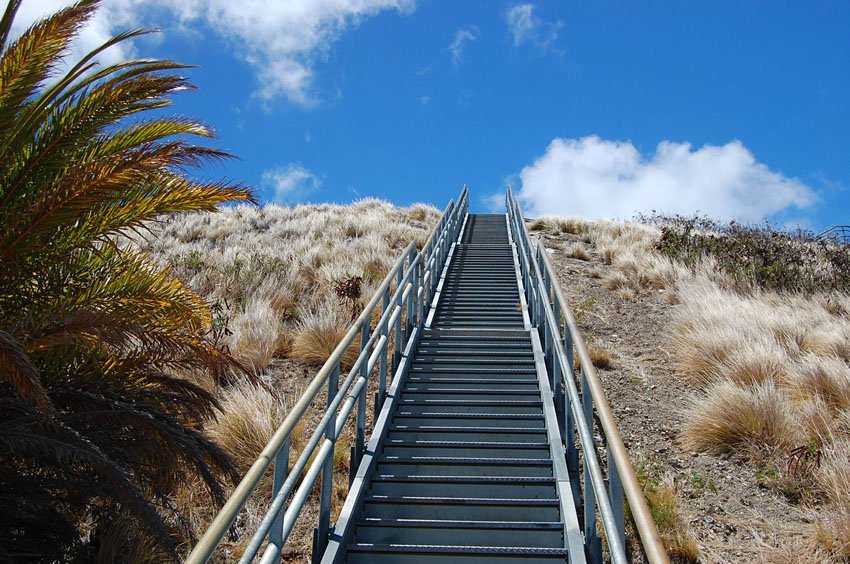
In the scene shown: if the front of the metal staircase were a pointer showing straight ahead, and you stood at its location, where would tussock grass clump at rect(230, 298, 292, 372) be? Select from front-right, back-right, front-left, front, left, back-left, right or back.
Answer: back-right

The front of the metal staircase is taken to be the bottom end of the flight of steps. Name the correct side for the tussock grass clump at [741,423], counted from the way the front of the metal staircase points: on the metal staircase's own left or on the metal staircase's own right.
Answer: on the metal staircase's own left

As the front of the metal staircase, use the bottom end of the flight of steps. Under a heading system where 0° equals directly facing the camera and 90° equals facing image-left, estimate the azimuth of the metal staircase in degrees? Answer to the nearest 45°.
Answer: approximately 0°

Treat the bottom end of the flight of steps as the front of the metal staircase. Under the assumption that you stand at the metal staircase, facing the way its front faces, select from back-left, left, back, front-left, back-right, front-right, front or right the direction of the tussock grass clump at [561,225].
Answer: back

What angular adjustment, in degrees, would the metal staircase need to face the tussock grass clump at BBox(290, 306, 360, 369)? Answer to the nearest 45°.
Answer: approximately 135° to its right

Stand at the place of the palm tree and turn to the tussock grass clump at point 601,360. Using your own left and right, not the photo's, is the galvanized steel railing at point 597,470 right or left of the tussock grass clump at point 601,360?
right

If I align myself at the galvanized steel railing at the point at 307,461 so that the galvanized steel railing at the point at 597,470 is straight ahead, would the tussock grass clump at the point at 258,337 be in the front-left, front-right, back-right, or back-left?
back-left
